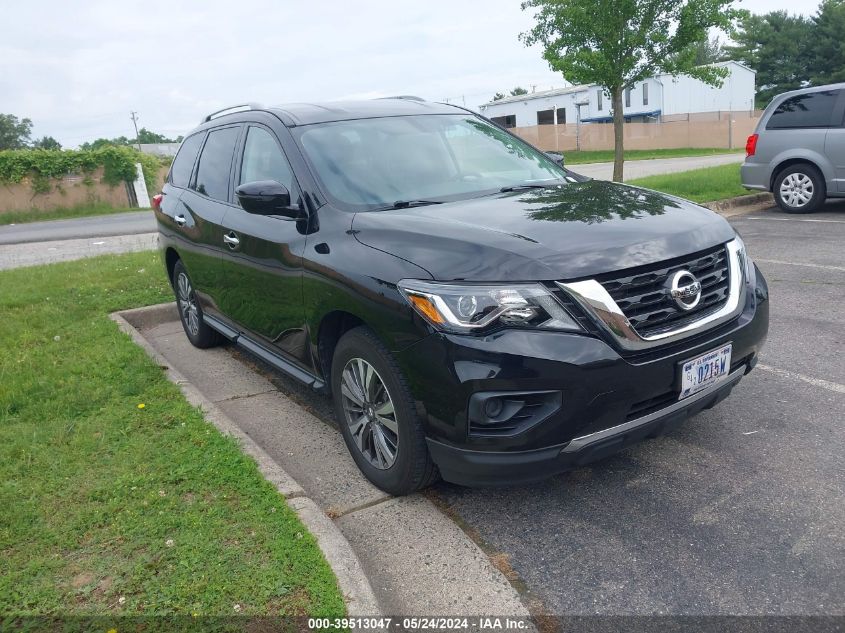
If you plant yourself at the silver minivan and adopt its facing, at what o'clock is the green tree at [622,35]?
The green tree is roughly at 7 o'clock from the silver minivan.

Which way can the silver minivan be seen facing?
to the viewer's right

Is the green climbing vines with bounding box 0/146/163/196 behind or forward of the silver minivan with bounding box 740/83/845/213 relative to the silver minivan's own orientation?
behind

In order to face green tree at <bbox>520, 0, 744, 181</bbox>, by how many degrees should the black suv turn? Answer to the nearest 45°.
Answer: approximately 135° to its left

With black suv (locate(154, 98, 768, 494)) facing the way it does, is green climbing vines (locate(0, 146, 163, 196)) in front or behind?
behind

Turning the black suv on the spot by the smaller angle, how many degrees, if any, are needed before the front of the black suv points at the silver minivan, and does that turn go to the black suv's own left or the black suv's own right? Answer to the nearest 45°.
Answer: approximately 90° to the black suv's own left

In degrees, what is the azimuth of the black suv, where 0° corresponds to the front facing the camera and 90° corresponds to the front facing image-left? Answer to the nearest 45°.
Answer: approximately 315°
